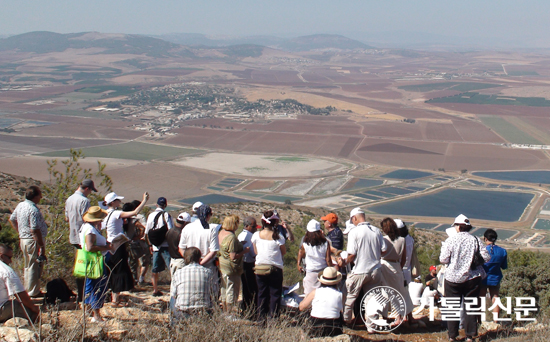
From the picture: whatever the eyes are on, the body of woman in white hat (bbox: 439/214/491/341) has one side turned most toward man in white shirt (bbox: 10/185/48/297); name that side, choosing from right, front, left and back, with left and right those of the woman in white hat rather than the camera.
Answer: left

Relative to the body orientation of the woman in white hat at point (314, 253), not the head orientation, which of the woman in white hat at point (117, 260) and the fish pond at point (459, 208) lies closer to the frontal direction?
the fish pond

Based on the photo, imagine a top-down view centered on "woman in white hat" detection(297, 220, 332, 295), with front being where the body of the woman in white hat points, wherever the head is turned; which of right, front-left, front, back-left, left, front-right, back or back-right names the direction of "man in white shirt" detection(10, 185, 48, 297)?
left

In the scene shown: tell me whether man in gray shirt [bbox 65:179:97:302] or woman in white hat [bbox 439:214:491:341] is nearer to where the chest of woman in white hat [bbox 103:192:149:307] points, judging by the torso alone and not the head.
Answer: the woman in white hat

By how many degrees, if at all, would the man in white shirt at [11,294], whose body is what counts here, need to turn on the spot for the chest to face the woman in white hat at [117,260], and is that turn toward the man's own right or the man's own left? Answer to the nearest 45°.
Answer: approximately 45° to the man's own left

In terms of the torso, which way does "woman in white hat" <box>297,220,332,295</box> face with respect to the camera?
away from the camera

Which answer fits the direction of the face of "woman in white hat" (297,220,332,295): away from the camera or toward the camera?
away from the camera

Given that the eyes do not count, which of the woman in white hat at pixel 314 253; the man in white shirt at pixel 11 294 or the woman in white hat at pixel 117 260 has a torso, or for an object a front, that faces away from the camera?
the woman in white hat at pixel 314 253

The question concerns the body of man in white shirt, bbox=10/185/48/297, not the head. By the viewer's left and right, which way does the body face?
facing away from the viewer and to the right of the viewer

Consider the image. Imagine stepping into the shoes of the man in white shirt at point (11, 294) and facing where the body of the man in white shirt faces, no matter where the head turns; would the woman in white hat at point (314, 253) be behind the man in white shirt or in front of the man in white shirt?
in front

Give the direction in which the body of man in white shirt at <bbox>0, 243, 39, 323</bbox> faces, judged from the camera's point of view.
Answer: to the viewer's right

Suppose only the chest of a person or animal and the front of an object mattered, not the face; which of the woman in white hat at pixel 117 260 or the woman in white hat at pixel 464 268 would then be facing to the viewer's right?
the woman in white hat at pixel 117 260

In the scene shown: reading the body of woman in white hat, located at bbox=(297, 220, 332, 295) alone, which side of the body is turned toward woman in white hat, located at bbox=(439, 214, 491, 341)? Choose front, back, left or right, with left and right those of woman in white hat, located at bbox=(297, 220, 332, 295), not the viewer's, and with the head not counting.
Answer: right

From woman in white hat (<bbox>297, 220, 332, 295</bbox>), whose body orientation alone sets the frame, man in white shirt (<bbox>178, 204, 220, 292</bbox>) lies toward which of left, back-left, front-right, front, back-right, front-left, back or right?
left

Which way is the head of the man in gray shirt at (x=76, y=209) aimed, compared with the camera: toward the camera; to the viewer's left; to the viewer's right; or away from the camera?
to the viewer's right
